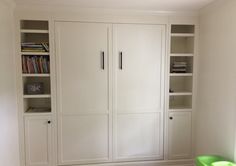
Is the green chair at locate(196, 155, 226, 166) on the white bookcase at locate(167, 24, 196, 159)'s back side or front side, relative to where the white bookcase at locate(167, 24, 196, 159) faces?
on the front side

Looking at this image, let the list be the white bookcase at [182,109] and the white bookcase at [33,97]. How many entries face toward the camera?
2

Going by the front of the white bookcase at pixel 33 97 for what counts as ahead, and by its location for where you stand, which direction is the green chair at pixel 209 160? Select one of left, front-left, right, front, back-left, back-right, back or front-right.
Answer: front-left

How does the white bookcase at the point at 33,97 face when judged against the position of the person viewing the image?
facing the viewer

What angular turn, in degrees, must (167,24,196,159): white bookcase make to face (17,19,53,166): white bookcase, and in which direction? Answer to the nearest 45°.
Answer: approximately 45° to its right

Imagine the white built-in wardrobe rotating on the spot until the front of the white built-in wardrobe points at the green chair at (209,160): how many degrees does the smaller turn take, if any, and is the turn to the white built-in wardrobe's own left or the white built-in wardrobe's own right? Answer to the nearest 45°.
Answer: approximately 45° to the white built-in wardrobe's own left

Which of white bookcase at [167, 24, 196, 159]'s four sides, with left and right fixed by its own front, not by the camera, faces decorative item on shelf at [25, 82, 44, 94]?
right

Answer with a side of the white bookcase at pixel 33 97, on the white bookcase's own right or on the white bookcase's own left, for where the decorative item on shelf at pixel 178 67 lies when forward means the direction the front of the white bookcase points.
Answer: on the white bookcase's own left

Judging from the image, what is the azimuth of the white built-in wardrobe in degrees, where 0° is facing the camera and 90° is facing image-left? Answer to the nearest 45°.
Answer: approximately 0°

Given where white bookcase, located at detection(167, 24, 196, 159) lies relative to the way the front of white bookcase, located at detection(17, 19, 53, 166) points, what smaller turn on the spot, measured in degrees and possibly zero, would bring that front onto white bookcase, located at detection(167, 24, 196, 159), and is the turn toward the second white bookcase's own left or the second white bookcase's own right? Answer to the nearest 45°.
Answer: approximately 90° to the second white bookcase's own left
